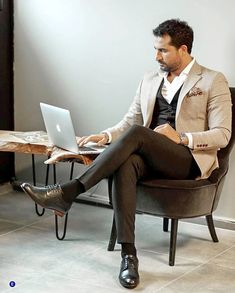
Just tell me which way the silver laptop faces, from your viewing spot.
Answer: facing away from the viewer and to the right of the viewer

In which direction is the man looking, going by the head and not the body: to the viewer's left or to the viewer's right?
to the viewer's left

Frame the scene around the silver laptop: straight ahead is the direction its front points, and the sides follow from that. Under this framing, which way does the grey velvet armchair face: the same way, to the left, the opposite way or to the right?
the opposite way

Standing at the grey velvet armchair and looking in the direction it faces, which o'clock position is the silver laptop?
The silver laptop is roughly at 2 o'clock from the grey velvet armchair.

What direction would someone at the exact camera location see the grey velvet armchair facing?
facing the viewer and to the left of the viewer
